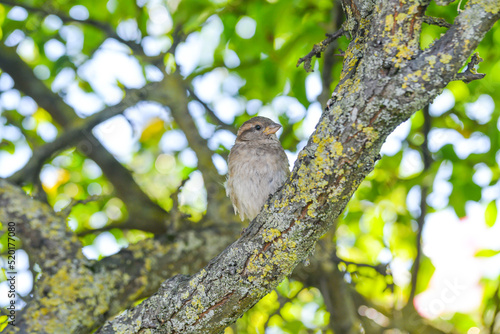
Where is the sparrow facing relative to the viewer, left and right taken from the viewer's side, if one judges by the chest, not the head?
facing the viewer and to the right of the viewer

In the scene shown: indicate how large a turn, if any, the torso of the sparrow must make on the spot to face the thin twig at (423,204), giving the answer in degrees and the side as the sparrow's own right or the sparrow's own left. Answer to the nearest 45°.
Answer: approximately 135° to the sparrow's own left
